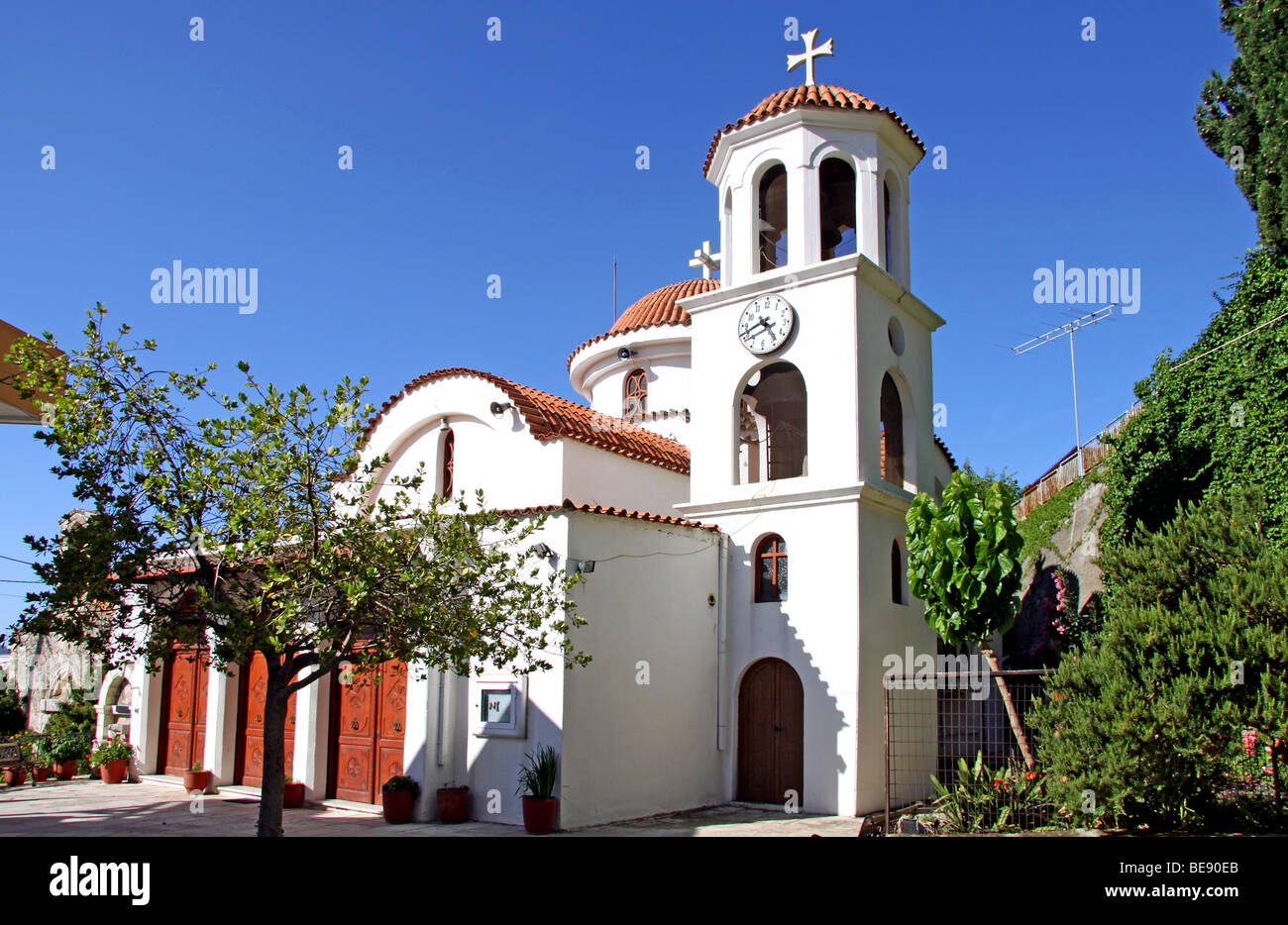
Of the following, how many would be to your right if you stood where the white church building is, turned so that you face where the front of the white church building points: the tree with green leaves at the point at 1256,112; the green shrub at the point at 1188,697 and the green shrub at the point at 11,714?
1

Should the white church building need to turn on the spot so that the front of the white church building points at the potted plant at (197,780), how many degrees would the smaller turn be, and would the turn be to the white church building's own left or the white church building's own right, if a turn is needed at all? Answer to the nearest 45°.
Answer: approximately 45° to the white church building's own right

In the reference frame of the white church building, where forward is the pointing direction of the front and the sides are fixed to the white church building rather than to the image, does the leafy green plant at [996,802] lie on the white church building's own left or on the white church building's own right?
on the white church building's own left

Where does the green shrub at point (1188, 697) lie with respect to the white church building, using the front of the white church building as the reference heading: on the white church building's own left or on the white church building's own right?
on the white church building's own left

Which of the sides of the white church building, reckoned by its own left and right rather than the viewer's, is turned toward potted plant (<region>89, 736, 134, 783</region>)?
right

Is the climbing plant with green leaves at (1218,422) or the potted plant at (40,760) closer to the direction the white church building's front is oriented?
the potted plant

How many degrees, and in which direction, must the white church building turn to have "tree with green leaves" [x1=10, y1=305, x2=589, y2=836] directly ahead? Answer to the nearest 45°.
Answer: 0° — it already faces it

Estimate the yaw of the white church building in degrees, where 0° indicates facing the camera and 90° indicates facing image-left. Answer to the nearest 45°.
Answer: approximately 45°

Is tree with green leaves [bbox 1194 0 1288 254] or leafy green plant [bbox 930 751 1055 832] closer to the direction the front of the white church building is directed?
the leafy green plant

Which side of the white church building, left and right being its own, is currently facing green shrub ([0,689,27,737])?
right
